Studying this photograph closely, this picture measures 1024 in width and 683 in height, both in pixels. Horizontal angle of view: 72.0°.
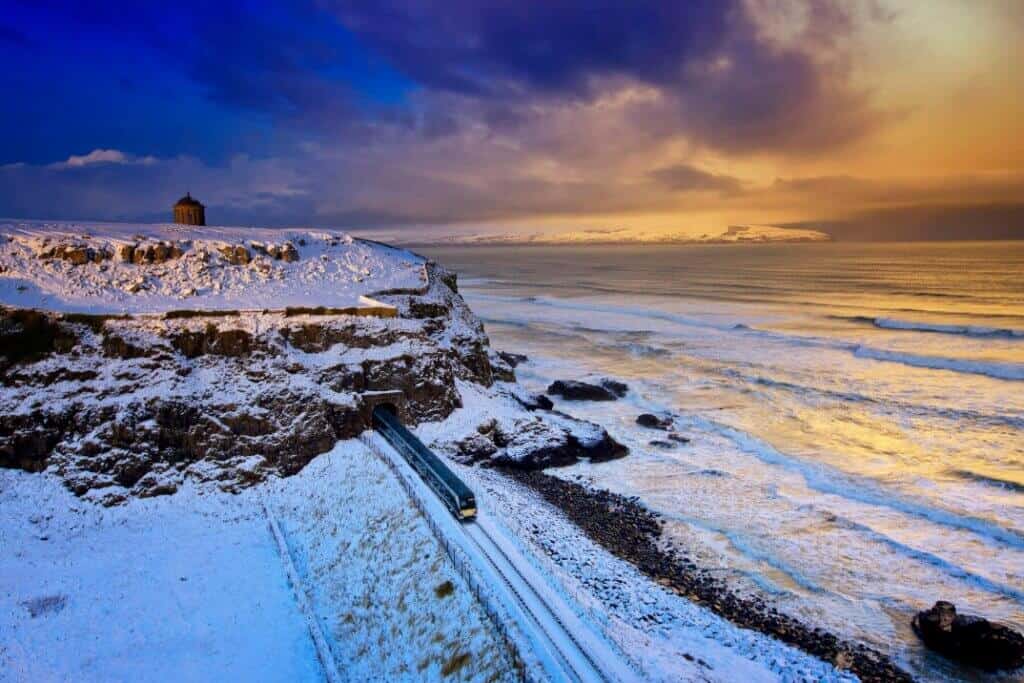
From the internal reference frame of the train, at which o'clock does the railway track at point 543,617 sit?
The railway track is roughly at 1 o'clock from the train.

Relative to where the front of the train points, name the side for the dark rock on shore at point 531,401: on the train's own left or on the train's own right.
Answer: on the train's own left

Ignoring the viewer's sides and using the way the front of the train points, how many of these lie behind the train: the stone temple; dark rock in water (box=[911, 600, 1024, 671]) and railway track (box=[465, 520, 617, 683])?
1

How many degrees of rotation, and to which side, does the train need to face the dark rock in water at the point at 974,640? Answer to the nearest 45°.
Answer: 0° — it already faces it

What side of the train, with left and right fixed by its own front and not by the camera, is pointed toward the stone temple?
back

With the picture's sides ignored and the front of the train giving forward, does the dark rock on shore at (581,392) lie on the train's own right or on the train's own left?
on the train's own left

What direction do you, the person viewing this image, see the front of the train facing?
facing the viewer and to the right of the viewer

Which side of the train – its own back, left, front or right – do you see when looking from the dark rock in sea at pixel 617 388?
left
